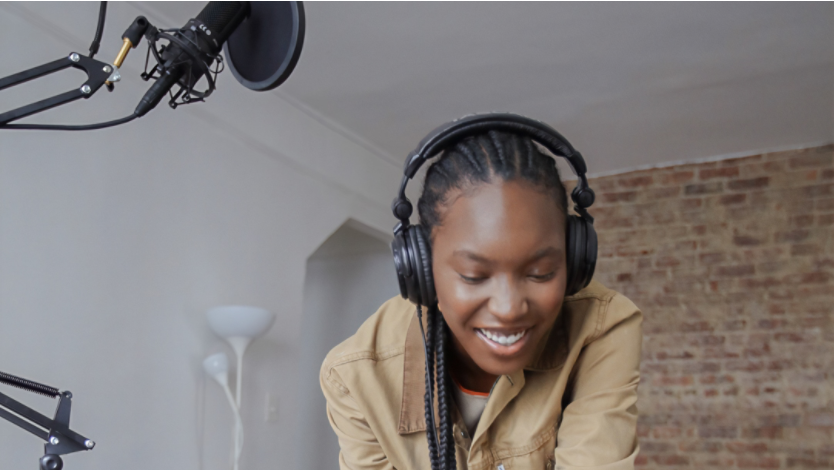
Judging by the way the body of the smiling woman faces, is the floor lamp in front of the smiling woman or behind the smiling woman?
behind

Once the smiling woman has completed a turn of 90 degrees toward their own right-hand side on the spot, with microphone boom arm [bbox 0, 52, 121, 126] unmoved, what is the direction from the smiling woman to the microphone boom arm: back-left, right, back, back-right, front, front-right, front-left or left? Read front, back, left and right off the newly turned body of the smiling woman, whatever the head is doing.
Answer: front

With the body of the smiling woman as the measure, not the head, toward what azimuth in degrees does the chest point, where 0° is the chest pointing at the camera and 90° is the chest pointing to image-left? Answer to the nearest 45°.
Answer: approximately 0°
